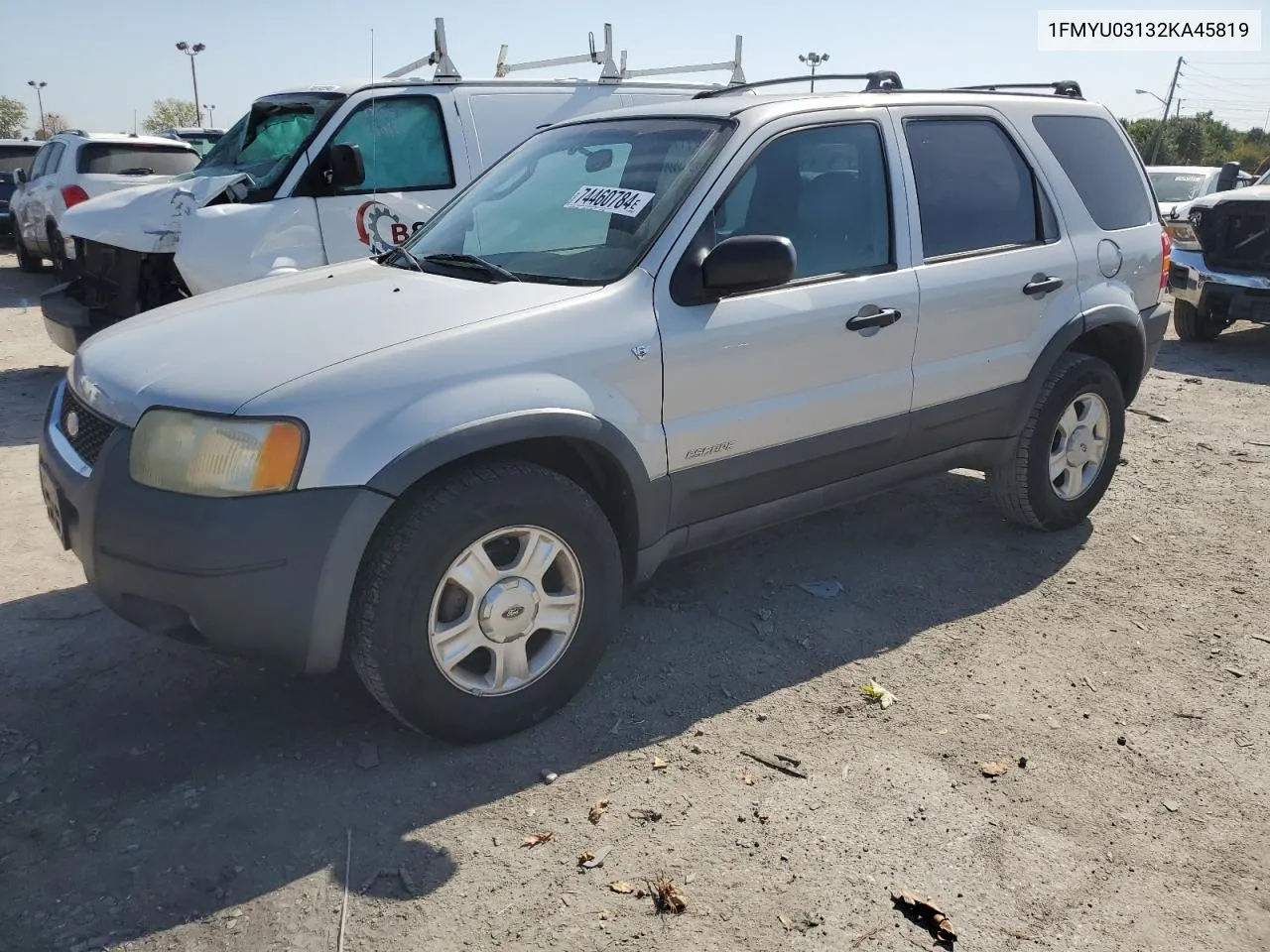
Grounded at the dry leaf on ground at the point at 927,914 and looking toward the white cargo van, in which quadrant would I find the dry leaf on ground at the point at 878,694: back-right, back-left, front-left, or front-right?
front-right

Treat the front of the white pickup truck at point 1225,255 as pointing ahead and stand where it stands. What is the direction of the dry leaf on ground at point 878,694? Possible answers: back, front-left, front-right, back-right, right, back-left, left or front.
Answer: front-left

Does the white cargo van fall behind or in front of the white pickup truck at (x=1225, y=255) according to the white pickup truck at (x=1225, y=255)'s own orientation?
in front

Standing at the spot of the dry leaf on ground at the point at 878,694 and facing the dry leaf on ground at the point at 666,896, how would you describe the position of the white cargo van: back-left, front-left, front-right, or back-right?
back-right

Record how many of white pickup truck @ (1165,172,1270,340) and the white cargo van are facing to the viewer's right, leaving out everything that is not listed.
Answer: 0

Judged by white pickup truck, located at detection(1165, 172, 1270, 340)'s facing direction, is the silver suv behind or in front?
in front

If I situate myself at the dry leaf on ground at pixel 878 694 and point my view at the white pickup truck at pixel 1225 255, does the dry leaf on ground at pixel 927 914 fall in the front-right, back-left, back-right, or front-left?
back-right

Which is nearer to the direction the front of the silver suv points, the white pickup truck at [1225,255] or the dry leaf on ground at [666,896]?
the dry leaf on ground

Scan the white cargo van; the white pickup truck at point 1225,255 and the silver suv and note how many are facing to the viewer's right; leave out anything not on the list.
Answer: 0

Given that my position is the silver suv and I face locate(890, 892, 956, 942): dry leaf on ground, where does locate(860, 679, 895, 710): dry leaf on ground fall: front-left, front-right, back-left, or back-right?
front-left

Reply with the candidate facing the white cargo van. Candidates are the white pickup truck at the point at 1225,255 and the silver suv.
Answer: the white pickup truck

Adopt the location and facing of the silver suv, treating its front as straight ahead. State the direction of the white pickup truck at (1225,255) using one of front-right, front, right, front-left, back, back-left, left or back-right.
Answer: back

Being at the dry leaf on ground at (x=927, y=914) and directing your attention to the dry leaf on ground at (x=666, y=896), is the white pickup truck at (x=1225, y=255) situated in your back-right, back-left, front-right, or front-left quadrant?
back-right

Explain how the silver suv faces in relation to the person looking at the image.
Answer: facing the viewer and to the left of the viewer

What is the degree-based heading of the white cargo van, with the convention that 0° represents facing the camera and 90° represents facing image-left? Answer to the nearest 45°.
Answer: approximately 45°
